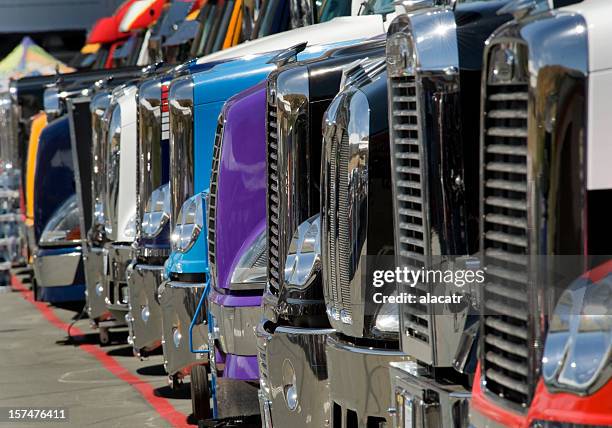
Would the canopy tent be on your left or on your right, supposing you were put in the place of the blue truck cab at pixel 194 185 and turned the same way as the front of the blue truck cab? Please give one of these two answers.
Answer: on your right

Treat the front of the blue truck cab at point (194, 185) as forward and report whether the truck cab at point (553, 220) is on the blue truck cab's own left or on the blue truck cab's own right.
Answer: on the blue truck cab's own left
